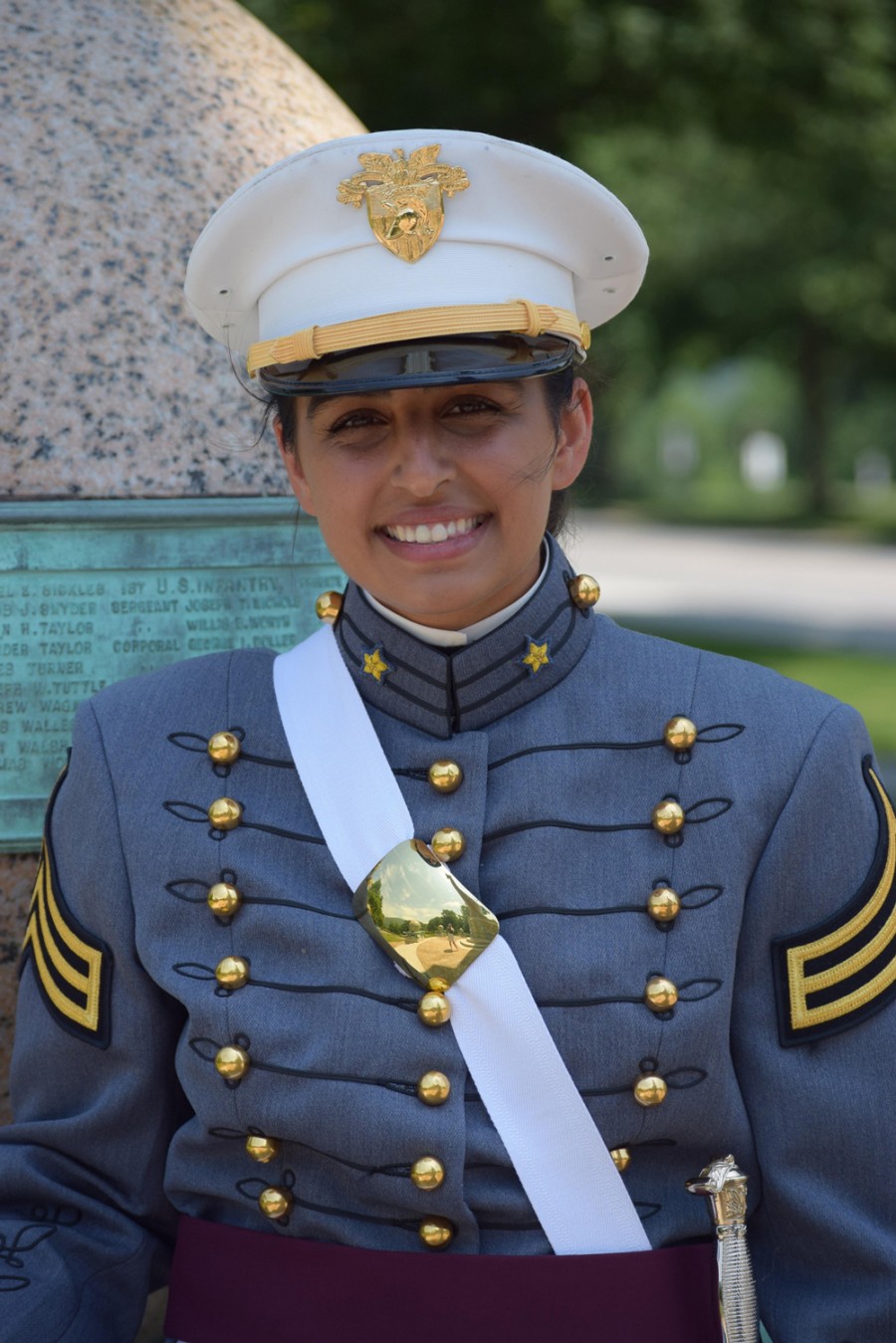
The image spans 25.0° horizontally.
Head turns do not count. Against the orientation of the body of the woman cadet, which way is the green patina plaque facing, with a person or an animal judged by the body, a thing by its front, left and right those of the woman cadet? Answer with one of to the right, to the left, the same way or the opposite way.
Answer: the same way

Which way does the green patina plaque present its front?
toward the camera

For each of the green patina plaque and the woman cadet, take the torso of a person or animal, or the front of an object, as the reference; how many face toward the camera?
2

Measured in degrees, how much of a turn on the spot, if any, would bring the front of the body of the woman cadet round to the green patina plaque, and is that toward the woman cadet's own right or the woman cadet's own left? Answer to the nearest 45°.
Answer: approximately 135° to the woman cadet's own right

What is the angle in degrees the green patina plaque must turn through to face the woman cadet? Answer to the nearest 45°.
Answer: approximately 45° to its left
